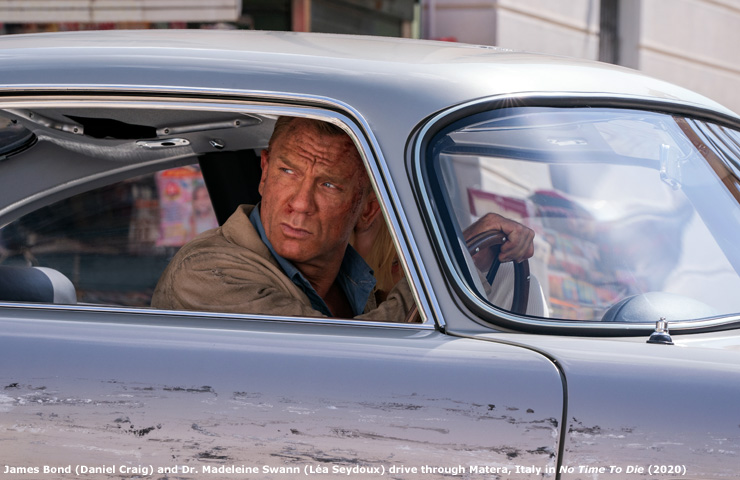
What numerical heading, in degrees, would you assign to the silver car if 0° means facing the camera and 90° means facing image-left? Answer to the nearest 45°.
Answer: approximately 315°

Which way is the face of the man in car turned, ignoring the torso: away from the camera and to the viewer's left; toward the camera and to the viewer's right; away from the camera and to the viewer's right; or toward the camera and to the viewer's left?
toward the camera and to the viewer's left

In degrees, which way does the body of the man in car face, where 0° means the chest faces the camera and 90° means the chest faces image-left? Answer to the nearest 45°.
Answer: approximately 315°
